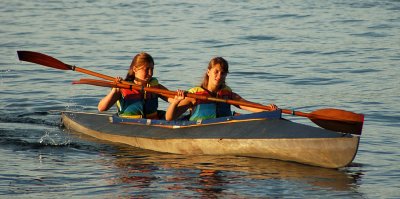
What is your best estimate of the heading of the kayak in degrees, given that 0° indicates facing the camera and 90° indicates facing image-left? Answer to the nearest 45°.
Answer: approximately 315°
